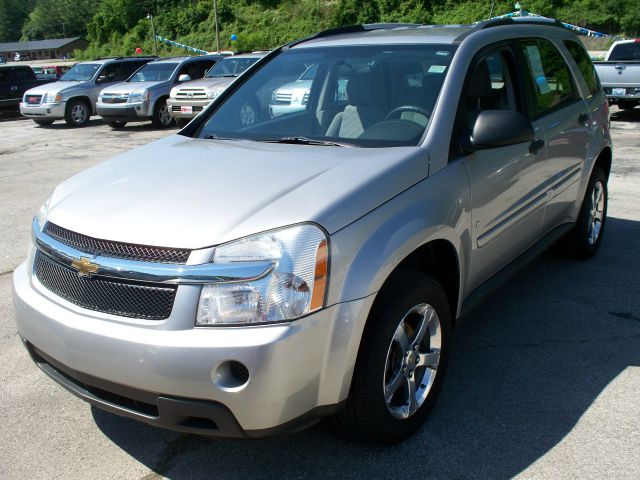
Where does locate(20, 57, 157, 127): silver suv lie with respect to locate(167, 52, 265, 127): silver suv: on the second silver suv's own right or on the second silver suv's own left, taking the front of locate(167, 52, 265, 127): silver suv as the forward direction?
on the second silver suv's own right

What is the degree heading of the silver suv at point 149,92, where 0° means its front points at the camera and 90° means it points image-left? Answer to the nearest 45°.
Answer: approximately 45°

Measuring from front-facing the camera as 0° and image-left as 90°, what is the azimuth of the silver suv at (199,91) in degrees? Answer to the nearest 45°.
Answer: approximately 45°

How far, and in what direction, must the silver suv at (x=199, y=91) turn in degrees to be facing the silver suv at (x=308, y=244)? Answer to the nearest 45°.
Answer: approximately 45° to its left

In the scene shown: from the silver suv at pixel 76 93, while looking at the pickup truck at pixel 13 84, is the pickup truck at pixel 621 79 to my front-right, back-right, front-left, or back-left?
back-right

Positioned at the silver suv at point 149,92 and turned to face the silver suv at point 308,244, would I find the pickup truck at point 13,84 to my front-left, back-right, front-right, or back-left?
back-right

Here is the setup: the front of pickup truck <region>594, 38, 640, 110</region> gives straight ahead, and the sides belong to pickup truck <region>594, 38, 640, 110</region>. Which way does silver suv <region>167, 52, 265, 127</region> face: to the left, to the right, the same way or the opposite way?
the opposite way

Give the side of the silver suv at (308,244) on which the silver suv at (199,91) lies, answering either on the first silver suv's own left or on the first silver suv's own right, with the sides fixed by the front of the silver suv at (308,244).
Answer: on the first silver suv's own right

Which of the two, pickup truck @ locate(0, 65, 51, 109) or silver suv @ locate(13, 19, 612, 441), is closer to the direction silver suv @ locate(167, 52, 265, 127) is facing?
the silver suv

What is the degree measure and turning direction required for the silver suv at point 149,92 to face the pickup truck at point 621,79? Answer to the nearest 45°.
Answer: approximately 90° to its left
